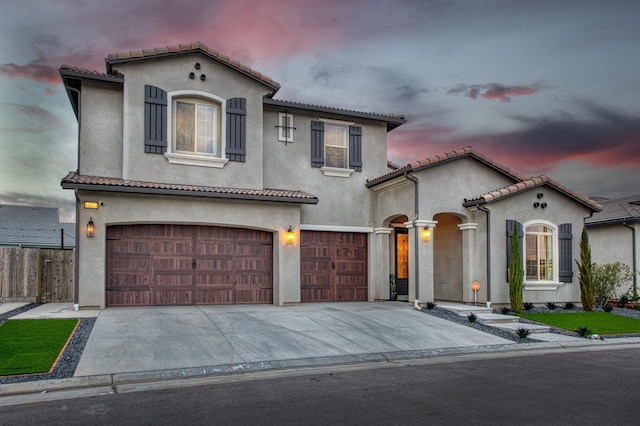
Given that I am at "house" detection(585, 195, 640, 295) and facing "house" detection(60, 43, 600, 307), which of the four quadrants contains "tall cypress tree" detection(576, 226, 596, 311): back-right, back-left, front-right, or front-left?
front-left

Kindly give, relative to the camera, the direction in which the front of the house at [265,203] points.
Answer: facing the viewer

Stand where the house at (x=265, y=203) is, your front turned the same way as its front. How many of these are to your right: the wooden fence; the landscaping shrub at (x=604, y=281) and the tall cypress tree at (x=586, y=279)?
1

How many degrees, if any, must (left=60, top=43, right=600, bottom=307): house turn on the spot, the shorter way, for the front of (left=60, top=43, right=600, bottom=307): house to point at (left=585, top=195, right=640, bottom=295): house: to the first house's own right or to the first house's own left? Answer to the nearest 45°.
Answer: approximately 135° to the first house's own left

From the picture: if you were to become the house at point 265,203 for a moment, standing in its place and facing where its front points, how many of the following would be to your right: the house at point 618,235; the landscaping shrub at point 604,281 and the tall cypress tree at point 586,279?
0

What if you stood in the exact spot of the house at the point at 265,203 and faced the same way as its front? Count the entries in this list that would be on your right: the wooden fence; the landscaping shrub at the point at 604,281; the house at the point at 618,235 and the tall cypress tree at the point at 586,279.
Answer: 1

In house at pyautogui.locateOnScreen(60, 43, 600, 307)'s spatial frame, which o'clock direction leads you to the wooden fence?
The wooden fence is roughly at 3 o'clock from the house.

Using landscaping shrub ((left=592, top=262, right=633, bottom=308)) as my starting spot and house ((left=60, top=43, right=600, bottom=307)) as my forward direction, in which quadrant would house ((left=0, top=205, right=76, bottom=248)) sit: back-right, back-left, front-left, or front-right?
front-right

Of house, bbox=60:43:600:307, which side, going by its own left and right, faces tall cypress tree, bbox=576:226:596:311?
left

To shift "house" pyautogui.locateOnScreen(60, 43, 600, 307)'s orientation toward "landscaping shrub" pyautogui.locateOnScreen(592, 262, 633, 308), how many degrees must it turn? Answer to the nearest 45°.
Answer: approximately 90° to its left

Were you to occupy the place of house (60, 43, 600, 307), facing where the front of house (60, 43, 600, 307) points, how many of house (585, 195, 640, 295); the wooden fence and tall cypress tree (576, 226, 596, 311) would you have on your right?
1

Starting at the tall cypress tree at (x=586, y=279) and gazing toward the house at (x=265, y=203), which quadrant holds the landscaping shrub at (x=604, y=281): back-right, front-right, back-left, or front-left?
back-right
